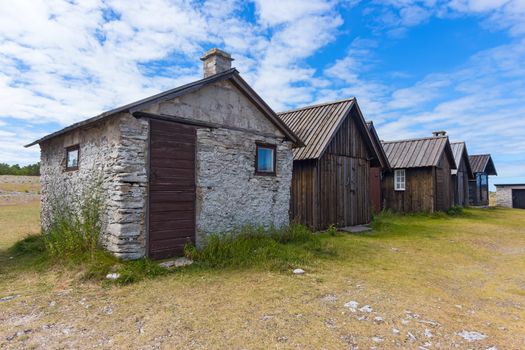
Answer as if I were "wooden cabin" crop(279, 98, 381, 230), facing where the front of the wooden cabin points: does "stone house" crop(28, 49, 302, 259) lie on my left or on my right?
on my right

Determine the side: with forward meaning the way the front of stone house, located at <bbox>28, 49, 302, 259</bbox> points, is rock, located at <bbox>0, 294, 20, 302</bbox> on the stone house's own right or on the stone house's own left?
on the stone house's own right

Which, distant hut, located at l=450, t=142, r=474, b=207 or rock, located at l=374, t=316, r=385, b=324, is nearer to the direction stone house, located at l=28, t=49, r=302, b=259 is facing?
the rock
